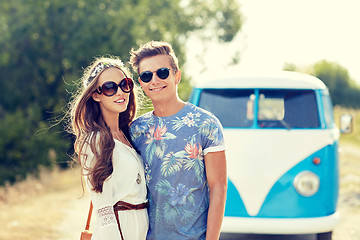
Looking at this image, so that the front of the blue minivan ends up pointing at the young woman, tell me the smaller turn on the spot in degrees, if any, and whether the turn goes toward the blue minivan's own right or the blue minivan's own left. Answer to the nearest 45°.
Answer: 0° — it already faces them

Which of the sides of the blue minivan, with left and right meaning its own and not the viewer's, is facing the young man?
front

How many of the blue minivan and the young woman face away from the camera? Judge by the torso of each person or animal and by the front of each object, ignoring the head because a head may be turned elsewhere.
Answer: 0

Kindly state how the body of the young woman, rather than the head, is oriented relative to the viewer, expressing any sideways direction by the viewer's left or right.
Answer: facing the viewer and to the right of the viewer

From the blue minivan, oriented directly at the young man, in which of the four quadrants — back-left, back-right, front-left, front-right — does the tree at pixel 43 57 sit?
back-right

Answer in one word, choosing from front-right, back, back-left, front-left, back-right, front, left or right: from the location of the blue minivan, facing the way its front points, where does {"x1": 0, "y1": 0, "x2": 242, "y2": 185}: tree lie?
back-right

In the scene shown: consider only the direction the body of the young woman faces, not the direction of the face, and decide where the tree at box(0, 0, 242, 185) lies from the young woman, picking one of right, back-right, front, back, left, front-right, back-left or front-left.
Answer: back-left

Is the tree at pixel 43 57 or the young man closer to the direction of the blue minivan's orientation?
the young man

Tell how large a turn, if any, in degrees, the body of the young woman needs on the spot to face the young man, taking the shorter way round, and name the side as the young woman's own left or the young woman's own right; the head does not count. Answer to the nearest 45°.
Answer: approximately 45° to the young woman's own left

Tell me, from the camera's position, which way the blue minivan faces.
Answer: facing the viewer

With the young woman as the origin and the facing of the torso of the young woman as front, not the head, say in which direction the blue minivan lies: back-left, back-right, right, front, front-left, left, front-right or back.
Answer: left
